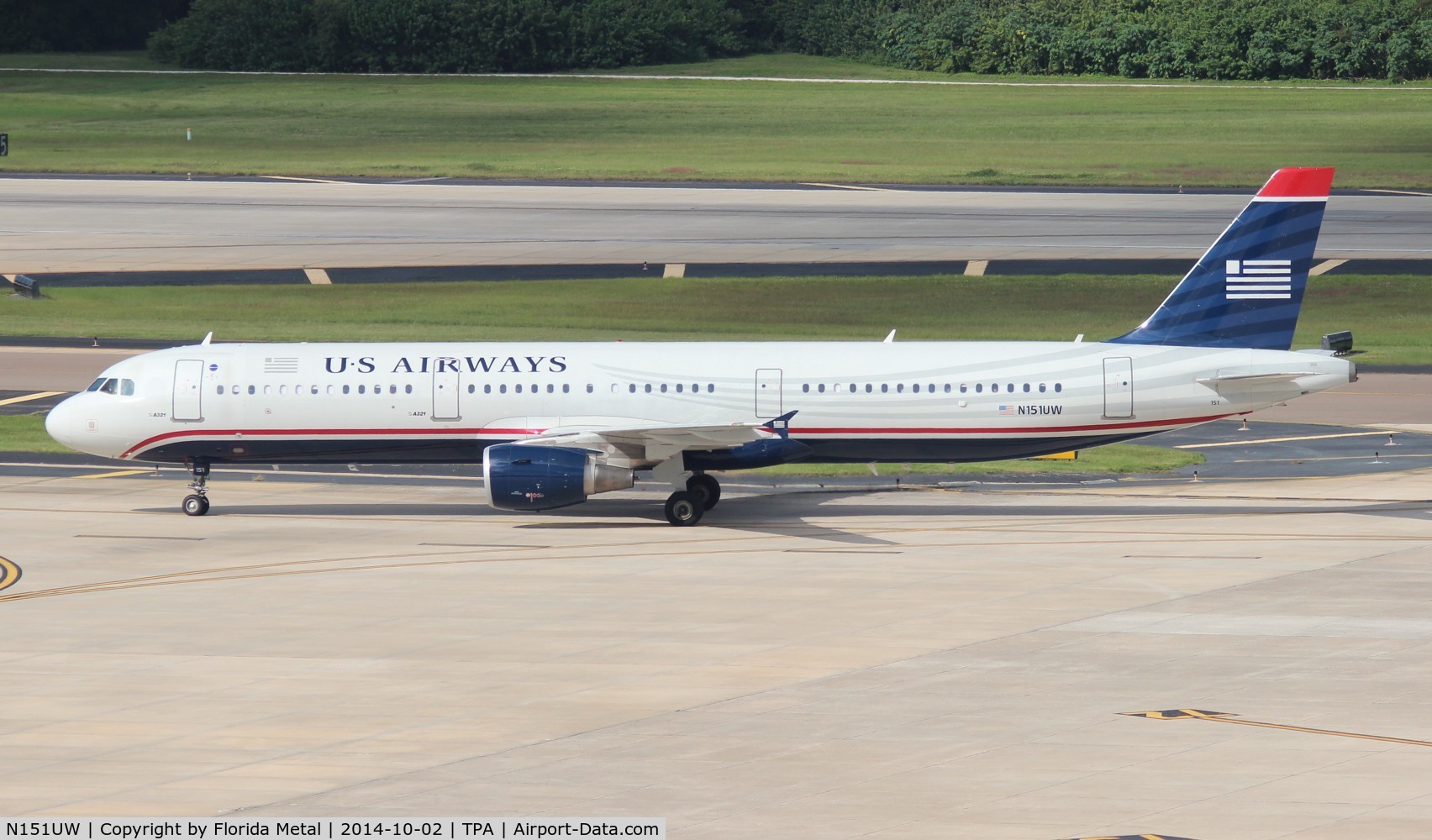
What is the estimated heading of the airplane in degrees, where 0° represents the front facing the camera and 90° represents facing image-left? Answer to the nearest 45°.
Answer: approximately 90°
